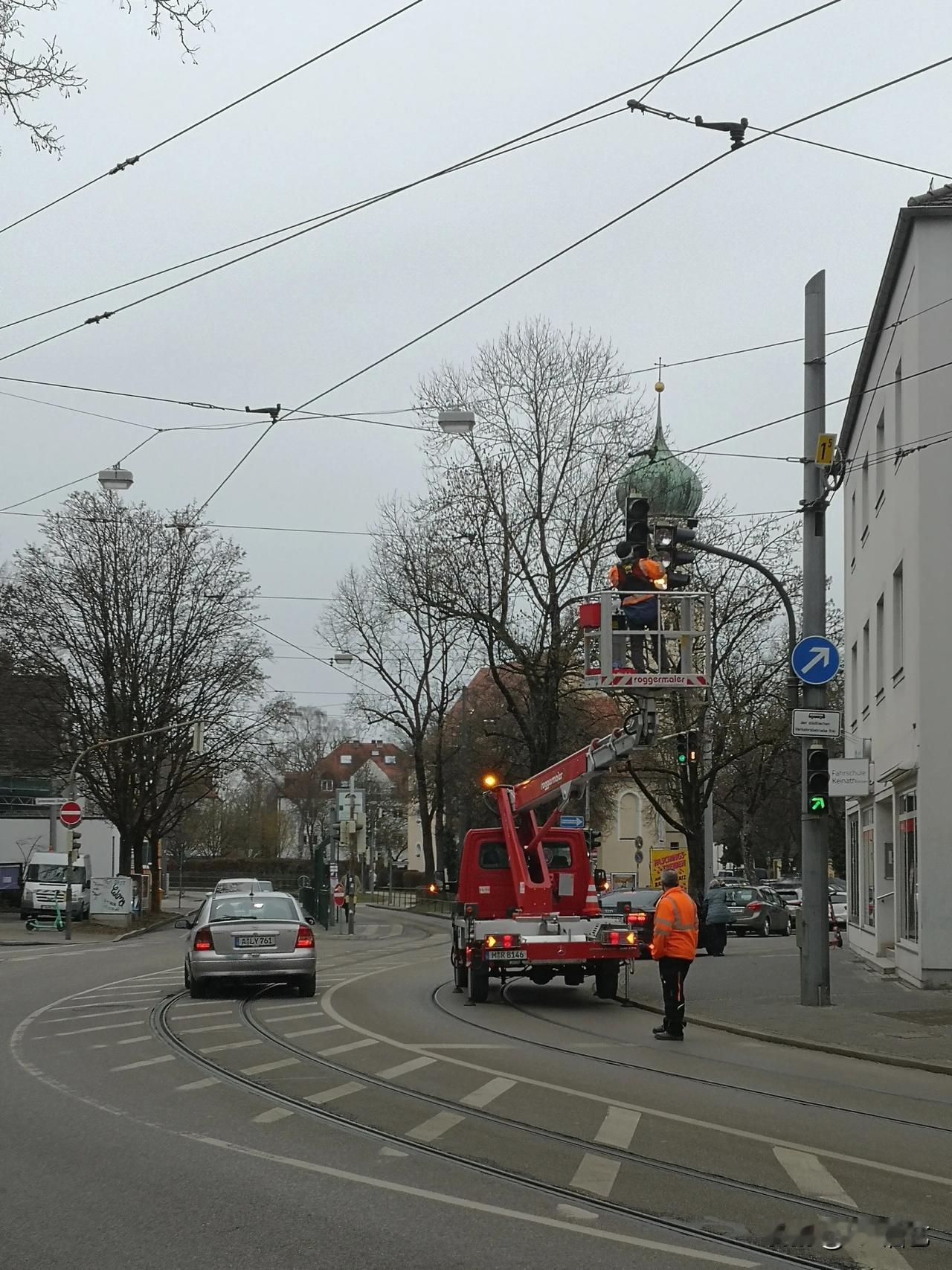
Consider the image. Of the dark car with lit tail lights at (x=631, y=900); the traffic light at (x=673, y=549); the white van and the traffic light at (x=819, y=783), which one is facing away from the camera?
the dark car with lit tail lights

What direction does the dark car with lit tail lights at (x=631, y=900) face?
away from the camera

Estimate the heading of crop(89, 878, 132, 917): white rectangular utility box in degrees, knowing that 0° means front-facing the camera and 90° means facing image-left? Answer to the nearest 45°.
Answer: approximately 0°

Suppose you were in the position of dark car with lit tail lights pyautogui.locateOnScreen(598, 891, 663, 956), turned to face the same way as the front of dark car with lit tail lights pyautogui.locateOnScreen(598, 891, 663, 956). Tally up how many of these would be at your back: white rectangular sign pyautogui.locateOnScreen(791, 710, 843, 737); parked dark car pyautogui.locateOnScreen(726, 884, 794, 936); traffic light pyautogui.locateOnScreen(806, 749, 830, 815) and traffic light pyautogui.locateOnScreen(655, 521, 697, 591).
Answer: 3

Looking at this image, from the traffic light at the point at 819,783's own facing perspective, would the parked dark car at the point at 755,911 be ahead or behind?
behind
